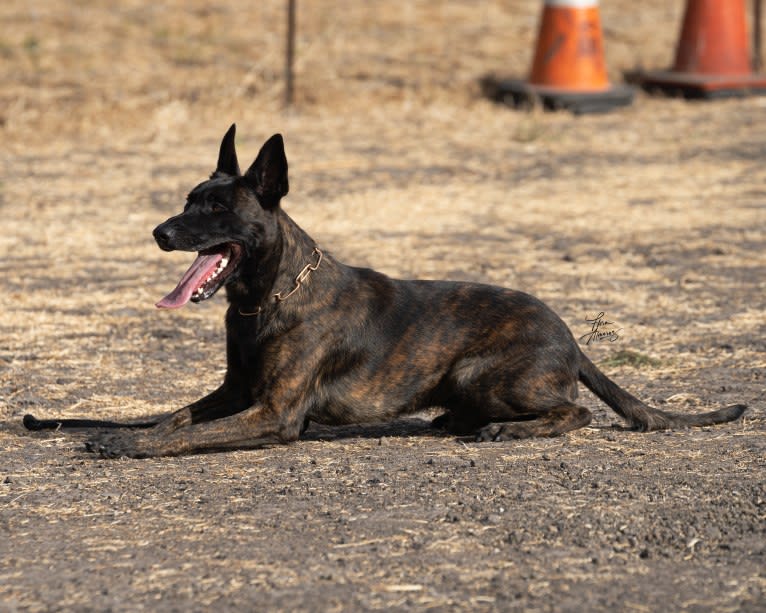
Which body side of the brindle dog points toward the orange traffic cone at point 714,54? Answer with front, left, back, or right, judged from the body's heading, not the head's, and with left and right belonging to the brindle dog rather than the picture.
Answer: right

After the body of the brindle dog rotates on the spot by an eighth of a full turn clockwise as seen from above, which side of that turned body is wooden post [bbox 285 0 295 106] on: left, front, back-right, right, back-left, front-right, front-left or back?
front-right

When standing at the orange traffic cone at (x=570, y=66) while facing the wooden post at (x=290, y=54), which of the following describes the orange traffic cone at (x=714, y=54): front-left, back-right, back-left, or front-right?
back-right

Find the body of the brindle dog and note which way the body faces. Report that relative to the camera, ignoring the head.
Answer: to the viewer's left

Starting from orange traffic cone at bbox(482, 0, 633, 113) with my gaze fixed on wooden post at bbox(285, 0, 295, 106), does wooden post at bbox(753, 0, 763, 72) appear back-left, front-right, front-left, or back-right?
back-right

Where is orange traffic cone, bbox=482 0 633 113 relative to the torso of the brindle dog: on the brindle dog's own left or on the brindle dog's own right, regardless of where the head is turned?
on the brindle dog's own right
